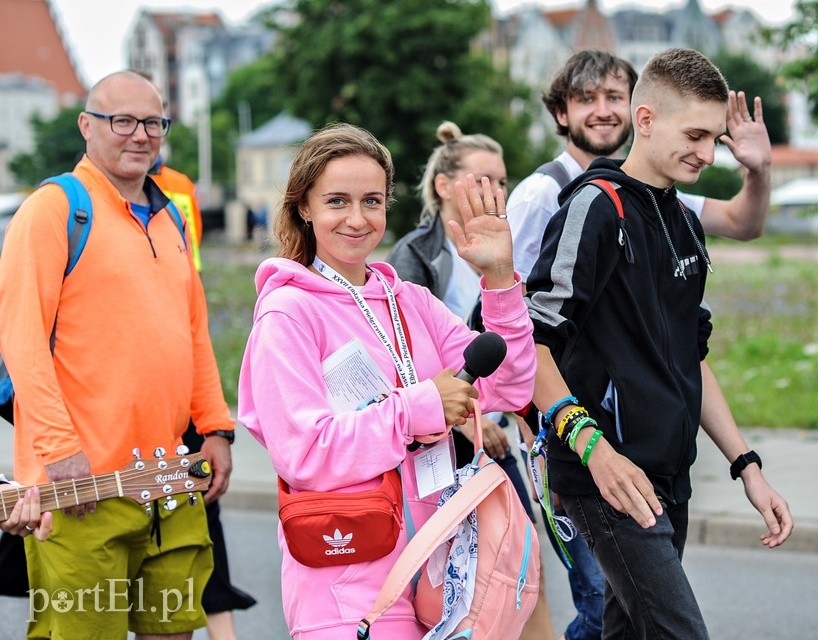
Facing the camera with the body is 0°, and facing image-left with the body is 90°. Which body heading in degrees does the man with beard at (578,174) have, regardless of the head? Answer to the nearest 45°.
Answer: approximately 315°

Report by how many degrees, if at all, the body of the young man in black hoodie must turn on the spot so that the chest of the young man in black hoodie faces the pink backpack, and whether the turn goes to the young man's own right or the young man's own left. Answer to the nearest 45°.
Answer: approximately 90° to the young man's own right

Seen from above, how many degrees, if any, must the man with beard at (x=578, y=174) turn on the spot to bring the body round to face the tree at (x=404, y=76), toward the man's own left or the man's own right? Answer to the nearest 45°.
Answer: approximately 135° to the man's own left

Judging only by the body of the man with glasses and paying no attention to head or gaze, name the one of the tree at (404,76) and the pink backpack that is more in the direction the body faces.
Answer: the pink backpack

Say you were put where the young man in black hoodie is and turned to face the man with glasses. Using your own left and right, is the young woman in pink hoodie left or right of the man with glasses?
left

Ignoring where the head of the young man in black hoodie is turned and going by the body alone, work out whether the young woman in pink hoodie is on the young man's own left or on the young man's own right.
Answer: on the young man's own right

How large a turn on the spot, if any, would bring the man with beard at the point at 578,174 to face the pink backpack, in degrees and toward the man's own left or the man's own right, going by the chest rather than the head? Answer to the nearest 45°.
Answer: approximately 45° to the man's own right
